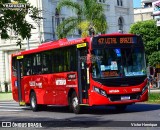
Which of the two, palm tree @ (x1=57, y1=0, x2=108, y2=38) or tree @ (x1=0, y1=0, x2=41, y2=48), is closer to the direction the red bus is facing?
the tree

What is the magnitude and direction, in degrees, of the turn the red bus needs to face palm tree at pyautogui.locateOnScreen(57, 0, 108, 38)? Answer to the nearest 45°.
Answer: approximately 135° to its left

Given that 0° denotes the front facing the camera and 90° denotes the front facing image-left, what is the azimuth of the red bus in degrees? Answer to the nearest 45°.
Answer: approximately 315°
